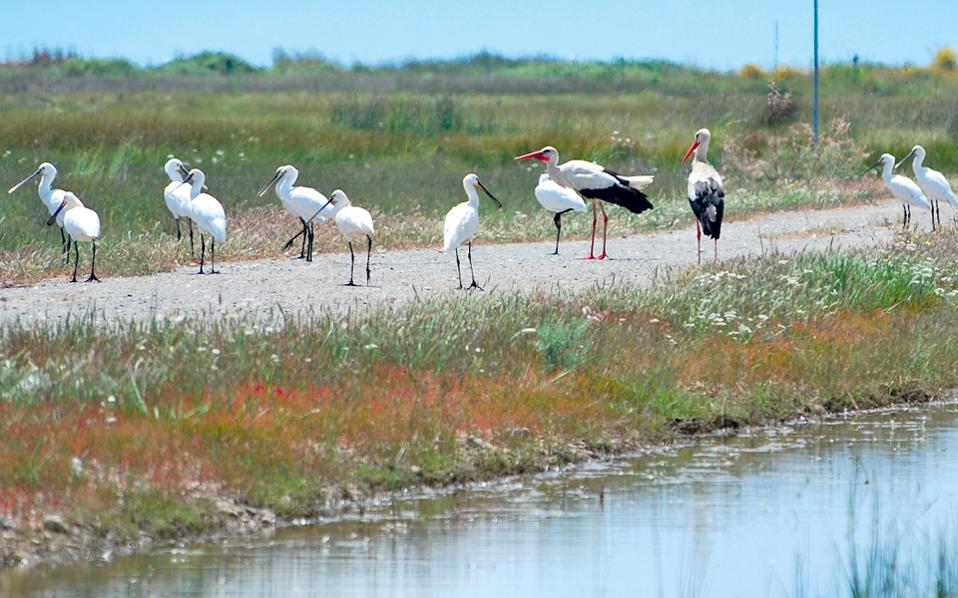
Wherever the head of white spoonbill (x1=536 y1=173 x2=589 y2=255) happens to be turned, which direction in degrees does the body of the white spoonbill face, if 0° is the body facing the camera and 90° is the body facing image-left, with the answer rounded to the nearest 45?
approximately 90°

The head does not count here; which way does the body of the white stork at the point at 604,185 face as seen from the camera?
to the viewer's left

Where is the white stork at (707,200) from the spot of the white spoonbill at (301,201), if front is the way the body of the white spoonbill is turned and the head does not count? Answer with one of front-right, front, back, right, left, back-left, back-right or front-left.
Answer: back

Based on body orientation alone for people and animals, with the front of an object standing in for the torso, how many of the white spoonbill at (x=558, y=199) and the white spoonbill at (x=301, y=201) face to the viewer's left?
2

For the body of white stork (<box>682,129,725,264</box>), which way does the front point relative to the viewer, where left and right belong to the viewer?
facing away from the viewer and to the left of the viewer

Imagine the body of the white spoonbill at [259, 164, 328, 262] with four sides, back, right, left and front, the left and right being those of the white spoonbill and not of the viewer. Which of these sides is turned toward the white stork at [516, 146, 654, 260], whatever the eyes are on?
back

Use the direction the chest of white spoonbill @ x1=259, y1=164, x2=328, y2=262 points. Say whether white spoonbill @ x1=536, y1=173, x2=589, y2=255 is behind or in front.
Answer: behind

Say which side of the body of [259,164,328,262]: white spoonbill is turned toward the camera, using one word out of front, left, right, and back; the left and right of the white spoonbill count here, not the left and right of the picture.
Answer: left

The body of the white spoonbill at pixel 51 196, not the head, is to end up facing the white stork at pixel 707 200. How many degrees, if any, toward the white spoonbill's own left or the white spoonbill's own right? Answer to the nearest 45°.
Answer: approximately 180°

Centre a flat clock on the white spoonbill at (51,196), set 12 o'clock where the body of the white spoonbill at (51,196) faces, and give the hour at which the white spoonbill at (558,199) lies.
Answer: the white spoonbill at (558,199) is roughly at 6 o'clock from the white spoonbill at (51,196).

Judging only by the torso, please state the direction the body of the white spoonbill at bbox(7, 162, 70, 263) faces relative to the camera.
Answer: to the viewer's left
